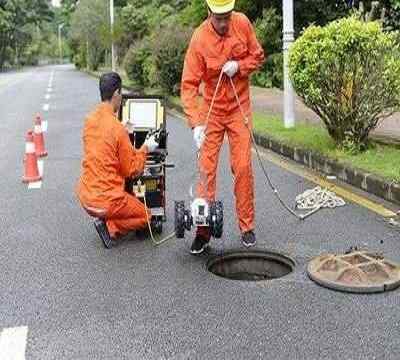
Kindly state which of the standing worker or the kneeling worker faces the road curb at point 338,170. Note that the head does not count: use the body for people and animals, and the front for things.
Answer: the kneeling worker

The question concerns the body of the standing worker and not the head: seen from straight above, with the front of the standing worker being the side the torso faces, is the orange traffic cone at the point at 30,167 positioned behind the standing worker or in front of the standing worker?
behind

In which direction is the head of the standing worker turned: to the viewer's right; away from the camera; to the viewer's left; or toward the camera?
toward the camera

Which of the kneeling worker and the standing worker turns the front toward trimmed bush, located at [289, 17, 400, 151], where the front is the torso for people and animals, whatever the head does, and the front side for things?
the kneeling worker

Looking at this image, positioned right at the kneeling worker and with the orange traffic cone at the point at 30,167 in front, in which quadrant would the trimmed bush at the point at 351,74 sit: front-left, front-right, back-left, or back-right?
front-right

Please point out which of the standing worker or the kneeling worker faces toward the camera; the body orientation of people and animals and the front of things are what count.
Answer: the standing worker

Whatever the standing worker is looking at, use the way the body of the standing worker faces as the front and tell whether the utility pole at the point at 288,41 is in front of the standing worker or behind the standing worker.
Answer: behind

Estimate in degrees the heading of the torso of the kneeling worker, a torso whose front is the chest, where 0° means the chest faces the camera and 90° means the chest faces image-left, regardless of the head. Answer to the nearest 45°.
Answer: approximately 225°

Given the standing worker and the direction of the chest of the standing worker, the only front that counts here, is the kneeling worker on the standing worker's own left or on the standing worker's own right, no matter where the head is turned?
on the standing worker's own right

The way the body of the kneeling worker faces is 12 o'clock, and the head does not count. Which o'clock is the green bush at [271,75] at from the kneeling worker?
The green bush is roughly at 11 o'clock from the kneeling worker.

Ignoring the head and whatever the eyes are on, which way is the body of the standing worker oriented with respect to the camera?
toward the camera

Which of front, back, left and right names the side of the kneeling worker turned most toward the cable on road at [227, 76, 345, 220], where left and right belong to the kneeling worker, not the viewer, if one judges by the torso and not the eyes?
front

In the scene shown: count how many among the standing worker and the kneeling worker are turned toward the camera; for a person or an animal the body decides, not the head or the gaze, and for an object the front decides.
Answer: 1
